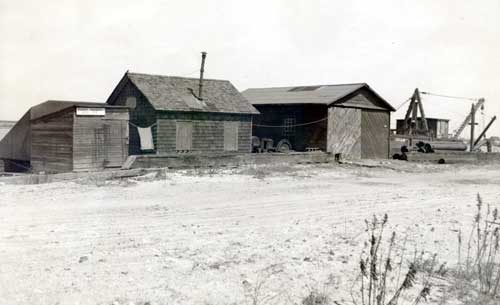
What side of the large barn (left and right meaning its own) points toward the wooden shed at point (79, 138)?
right

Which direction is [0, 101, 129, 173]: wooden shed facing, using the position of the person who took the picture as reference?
facing the viewer and to the right of the viewer

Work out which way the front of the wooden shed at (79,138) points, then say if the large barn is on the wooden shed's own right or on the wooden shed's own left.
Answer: on the wooden shed's own left

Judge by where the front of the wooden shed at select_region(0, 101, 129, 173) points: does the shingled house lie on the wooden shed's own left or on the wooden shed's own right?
on the wooden shed's own left

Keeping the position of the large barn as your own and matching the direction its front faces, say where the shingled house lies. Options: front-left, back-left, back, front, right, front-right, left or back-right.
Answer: right

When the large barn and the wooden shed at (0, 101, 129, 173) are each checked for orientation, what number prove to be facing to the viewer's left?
0
